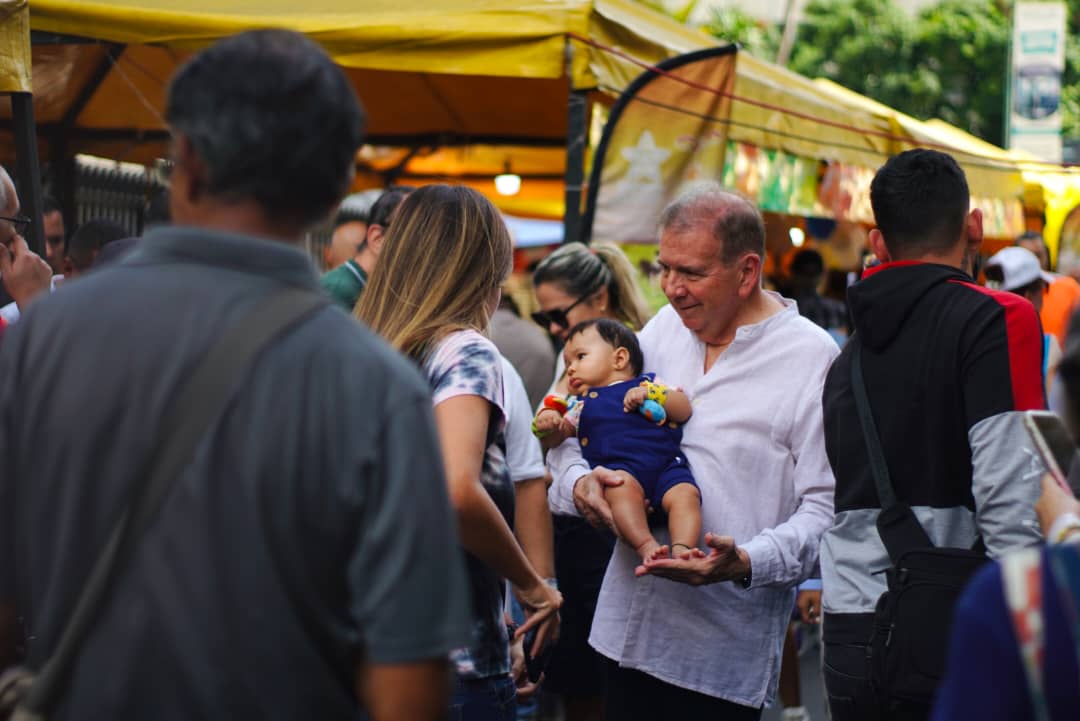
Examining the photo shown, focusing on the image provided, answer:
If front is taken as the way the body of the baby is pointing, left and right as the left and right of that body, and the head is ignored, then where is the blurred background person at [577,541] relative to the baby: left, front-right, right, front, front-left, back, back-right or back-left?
back-right

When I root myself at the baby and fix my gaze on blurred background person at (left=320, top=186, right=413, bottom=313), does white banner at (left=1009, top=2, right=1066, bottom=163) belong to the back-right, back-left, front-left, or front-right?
front-right

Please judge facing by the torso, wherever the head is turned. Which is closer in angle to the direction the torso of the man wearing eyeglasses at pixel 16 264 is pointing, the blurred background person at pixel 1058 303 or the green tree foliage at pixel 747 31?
the blurred background person

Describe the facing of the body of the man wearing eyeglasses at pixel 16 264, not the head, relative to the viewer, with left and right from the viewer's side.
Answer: facing to the right of the viewer

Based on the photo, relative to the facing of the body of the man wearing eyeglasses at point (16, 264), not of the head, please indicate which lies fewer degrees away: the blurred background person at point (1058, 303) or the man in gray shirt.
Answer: the blurred background person

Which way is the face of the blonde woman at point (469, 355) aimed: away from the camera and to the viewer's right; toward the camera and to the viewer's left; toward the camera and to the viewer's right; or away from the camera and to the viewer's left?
away from the camera and to the viewer's right

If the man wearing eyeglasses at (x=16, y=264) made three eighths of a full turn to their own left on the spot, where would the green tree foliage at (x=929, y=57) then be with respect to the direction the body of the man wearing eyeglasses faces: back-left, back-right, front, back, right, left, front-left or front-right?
right

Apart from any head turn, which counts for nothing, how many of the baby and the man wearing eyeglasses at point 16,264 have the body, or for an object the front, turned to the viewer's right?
1

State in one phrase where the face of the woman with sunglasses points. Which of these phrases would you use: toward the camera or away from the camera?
toward the camera

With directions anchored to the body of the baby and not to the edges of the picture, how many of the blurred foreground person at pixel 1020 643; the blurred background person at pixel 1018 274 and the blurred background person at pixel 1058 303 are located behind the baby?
2

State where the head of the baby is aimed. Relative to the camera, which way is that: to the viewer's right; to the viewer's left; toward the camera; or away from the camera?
to the viewer's left

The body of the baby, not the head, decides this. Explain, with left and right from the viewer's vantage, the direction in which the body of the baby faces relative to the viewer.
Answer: facing the viewer and to the left of the viewer

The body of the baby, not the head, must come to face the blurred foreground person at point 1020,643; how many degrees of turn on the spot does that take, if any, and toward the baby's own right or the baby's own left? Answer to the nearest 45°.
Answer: approximately 45° to the baby's own left
